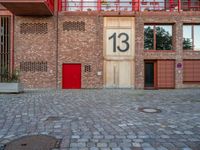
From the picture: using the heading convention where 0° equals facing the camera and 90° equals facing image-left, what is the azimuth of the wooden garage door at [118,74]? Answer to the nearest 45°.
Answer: approximately 0°

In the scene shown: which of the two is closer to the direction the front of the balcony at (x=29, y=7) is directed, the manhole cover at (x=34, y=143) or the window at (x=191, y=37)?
the manhole cover

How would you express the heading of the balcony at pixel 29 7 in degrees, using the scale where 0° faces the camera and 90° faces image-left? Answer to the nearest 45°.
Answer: approximately 0°

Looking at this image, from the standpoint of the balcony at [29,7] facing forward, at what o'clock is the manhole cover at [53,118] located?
The manhole cover is roughly at 12 o'clock from the balcony.

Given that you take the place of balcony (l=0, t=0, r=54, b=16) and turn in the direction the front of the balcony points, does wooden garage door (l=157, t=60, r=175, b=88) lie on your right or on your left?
on your left

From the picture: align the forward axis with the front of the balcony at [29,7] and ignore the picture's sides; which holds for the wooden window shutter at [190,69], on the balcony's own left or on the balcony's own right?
on the balcony's own left

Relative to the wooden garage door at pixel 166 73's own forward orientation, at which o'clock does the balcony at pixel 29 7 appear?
The balcony is roughly at 2 o'clock from the wooden garage door.

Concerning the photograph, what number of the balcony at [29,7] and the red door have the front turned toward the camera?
2

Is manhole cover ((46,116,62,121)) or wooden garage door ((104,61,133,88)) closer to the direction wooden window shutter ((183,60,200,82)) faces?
the manhole cover

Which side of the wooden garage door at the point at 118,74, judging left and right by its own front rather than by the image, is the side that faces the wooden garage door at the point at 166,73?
left
